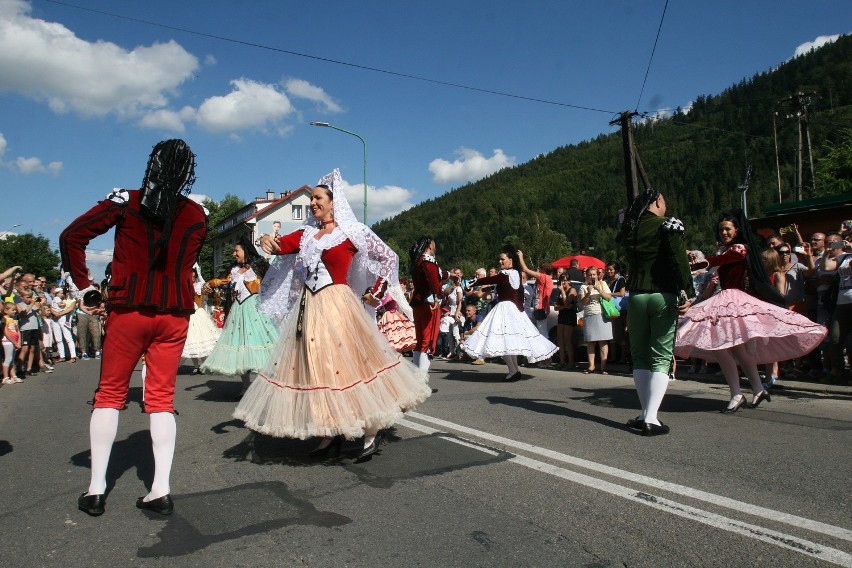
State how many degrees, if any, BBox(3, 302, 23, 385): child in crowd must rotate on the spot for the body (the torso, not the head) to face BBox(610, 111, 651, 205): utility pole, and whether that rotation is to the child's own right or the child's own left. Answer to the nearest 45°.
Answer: approximately 45° to the child's own left

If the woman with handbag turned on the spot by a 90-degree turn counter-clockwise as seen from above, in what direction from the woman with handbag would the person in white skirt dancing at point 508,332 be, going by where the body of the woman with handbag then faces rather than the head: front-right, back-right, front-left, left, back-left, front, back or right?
back-right

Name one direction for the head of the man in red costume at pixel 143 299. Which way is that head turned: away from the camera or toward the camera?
away from the camera

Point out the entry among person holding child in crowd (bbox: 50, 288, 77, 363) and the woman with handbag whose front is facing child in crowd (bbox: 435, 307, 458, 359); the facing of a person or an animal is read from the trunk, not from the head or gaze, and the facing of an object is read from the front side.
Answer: person holding child in crowd (bbox: 50, 288, 77, 363)

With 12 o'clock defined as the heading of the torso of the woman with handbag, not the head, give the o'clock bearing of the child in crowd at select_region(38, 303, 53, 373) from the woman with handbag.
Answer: The child in crowd is roughly at 3 o'clock from the woman with handbag.

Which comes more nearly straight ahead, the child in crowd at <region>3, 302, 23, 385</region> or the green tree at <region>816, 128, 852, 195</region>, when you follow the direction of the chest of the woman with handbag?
the child in crowd

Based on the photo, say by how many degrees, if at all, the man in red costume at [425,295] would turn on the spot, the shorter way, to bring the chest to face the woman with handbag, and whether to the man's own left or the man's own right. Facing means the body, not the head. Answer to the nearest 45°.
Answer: approximately 45° to the man's own left

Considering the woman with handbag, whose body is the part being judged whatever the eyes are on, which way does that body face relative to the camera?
toward the camera

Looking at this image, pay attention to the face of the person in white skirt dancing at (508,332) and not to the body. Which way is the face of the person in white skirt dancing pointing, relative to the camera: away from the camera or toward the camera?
toward the camera

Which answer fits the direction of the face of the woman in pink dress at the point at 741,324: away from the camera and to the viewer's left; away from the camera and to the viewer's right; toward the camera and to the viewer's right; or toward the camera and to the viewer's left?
toward the camera and to the viewer's left

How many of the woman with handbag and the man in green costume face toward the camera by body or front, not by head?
1
